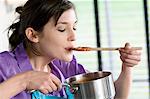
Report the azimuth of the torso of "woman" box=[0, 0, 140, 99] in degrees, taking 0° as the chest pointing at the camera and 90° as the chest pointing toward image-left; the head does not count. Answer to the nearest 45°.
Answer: approximately 315°
